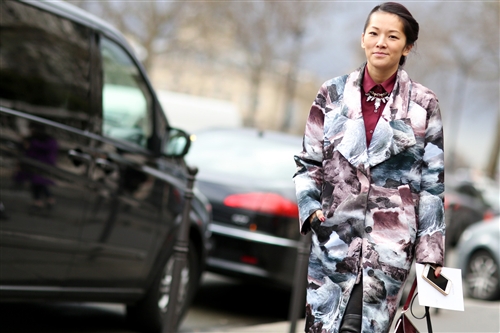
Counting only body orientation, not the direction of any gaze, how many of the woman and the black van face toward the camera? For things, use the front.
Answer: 1

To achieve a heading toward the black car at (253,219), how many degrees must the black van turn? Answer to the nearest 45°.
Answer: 0° — it already faces it

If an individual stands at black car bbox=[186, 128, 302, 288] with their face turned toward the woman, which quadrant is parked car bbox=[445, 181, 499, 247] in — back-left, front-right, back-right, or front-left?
back-left

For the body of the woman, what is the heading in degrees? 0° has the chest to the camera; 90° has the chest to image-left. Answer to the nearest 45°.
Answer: approximately 0°

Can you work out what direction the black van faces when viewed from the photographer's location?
facing away from the viewer and to the right of the viewer

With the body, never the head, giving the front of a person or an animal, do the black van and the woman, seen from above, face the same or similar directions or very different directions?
very different directions

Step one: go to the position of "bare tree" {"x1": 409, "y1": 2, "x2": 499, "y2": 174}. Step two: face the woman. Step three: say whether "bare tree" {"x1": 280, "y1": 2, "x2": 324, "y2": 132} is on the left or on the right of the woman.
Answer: right

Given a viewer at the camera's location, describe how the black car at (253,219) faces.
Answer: facing away from the viewer and to the right of the viewer
